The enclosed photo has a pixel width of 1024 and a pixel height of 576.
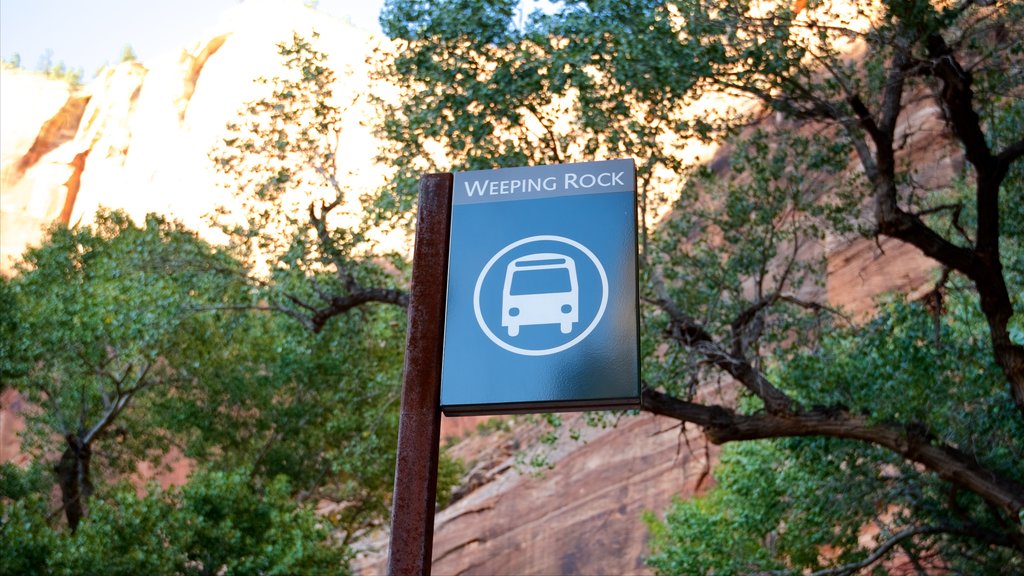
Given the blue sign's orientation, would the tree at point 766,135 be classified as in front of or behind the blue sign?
behind

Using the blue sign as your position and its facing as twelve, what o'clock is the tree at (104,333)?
The tree is roughly at 5 o'clock from the blue sign.

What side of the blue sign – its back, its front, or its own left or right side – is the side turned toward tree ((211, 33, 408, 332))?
back

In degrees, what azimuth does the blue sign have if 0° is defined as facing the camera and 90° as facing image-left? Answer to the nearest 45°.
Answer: approximately 0°
